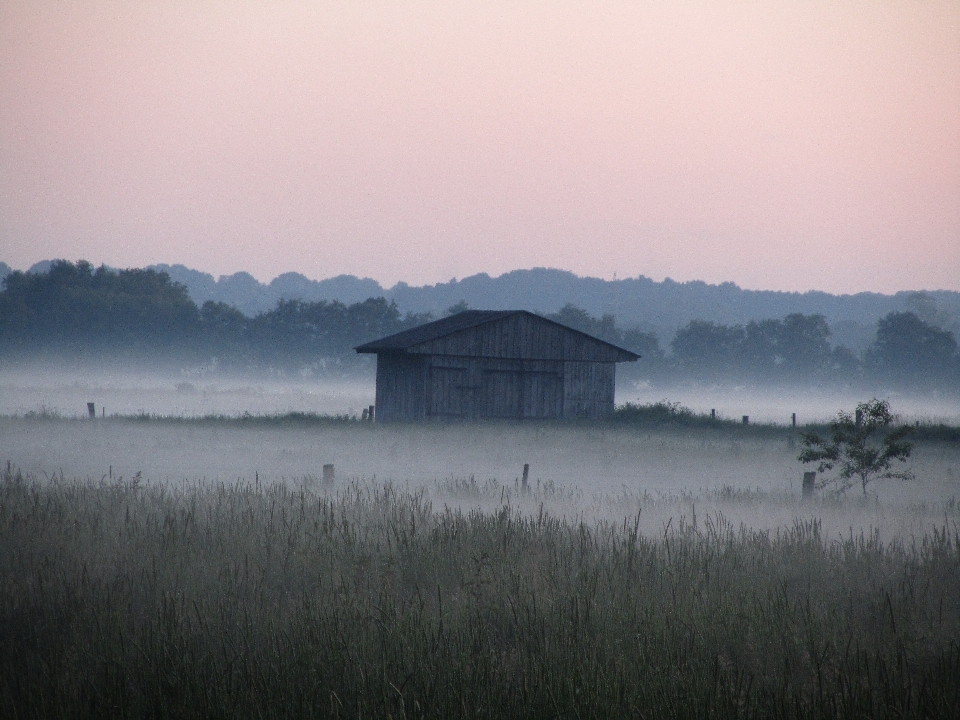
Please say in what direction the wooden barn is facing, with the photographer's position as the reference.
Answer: facing the viewer

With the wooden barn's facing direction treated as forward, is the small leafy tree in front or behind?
in front
